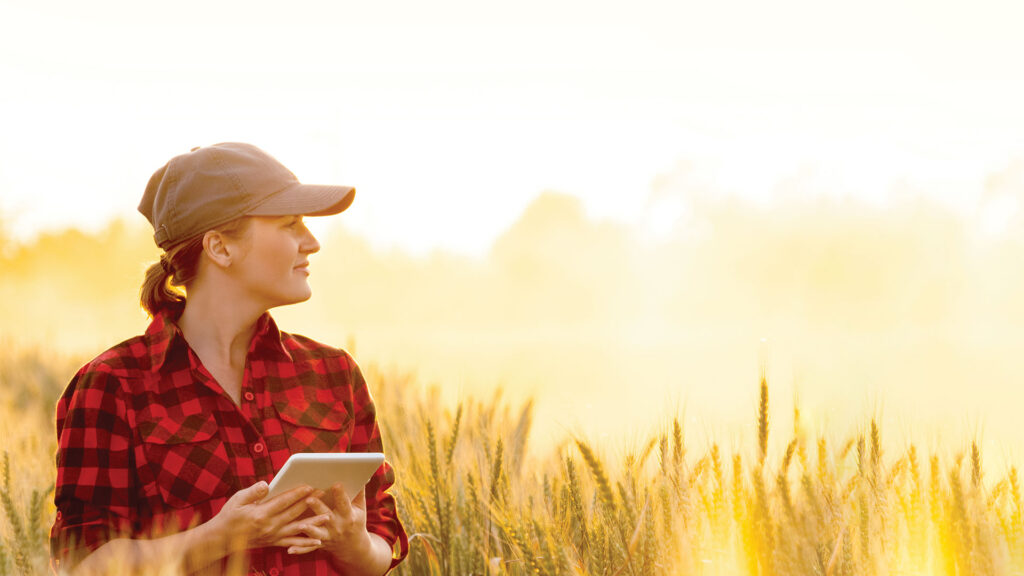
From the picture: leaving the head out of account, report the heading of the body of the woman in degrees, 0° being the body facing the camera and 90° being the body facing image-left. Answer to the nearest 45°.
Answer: approximately 315°

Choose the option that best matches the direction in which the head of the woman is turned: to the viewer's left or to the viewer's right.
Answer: to the viewer's right
